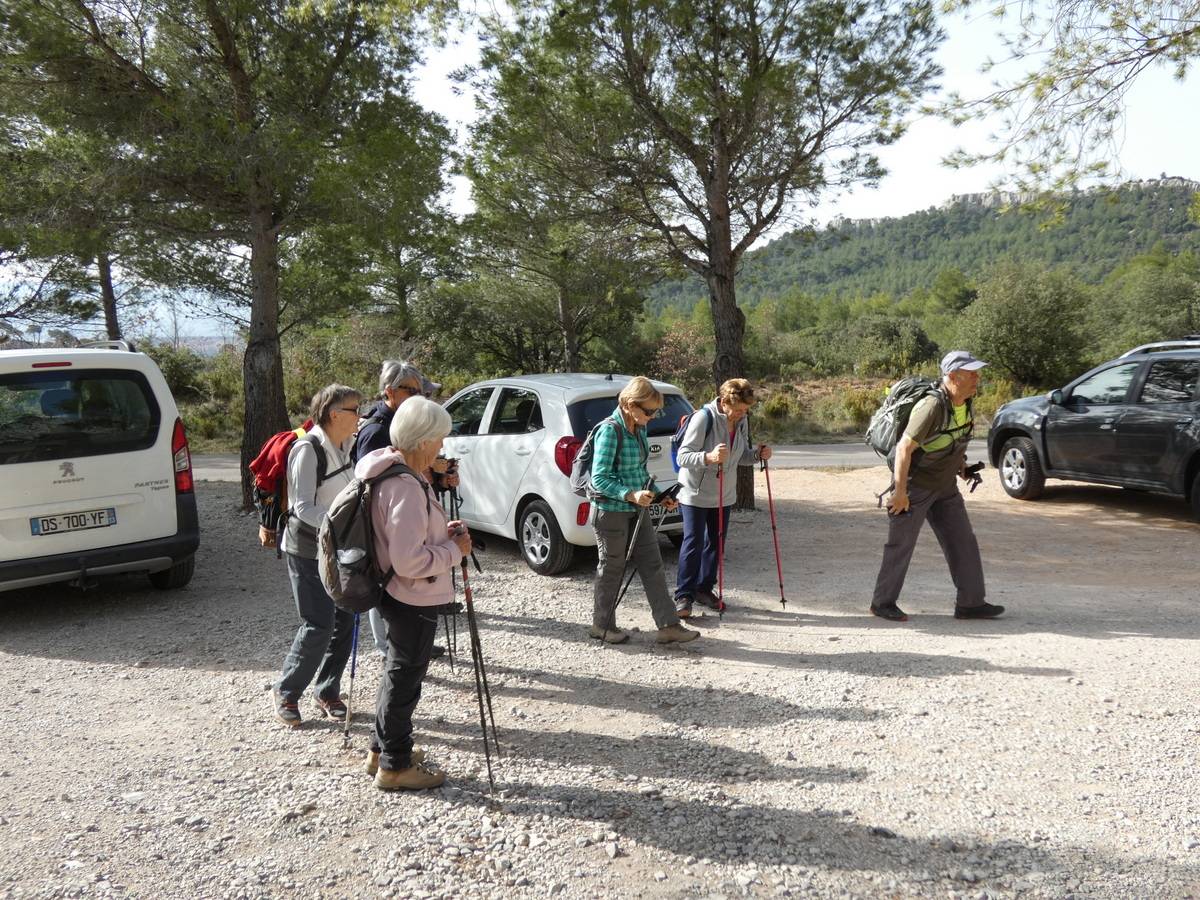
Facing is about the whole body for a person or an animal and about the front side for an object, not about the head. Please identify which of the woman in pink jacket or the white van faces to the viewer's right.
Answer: the woman in pink jacket

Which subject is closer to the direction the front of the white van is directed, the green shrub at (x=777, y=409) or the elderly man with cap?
the green shrub

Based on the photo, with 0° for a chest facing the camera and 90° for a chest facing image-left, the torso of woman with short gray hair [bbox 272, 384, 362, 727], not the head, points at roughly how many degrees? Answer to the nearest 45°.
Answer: approximately 270°

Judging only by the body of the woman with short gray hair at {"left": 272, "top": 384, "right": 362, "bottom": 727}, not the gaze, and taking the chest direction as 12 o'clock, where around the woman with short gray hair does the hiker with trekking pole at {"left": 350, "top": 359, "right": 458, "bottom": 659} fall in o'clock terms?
The hiker with trekking pole is roughly at 10 o'clock from the woman with short gray hair.

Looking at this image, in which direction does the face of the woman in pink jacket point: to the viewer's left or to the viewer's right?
to the viewer's right

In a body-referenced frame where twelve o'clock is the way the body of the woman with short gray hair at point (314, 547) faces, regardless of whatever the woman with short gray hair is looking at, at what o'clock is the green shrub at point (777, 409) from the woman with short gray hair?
The green shrub is roughly at 10 o'clock from the woman with short gray hair.

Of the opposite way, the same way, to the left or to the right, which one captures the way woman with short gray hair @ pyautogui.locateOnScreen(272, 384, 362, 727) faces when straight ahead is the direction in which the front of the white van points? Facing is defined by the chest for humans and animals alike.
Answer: to the right

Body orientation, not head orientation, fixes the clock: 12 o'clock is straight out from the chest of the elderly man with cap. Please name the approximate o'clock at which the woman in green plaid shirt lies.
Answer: The woman in green plaid shirt is roughly at 5 o'clock from the elderly man with cap.

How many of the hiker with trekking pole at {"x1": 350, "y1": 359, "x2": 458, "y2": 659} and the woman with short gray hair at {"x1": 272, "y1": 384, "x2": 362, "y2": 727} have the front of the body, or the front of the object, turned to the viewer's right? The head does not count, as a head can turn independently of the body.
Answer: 2

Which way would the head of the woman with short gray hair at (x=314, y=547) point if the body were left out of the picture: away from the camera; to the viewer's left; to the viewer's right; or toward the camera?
to the viewer's right

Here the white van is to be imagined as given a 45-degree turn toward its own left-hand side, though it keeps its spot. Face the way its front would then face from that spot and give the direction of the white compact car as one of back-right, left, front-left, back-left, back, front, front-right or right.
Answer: back-right

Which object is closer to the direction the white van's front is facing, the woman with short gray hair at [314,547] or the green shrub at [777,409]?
the green shrub

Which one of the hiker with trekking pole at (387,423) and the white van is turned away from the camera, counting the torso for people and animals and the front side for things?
the white van

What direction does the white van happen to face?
away from the camera

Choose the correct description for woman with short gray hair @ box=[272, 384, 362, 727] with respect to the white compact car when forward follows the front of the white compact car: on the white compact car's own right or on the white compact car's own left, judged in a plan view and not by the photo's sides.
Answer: on the white compact car's own left

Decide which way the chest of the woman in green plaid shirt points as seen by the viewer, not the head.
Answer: to the viewer's right

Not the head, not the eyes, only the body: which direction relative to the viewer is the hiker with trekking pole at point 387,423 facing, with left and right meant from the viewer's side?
facing to the right of the viewer

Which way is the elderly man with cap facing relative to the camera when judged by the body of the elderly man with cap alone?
to the viewer's right
